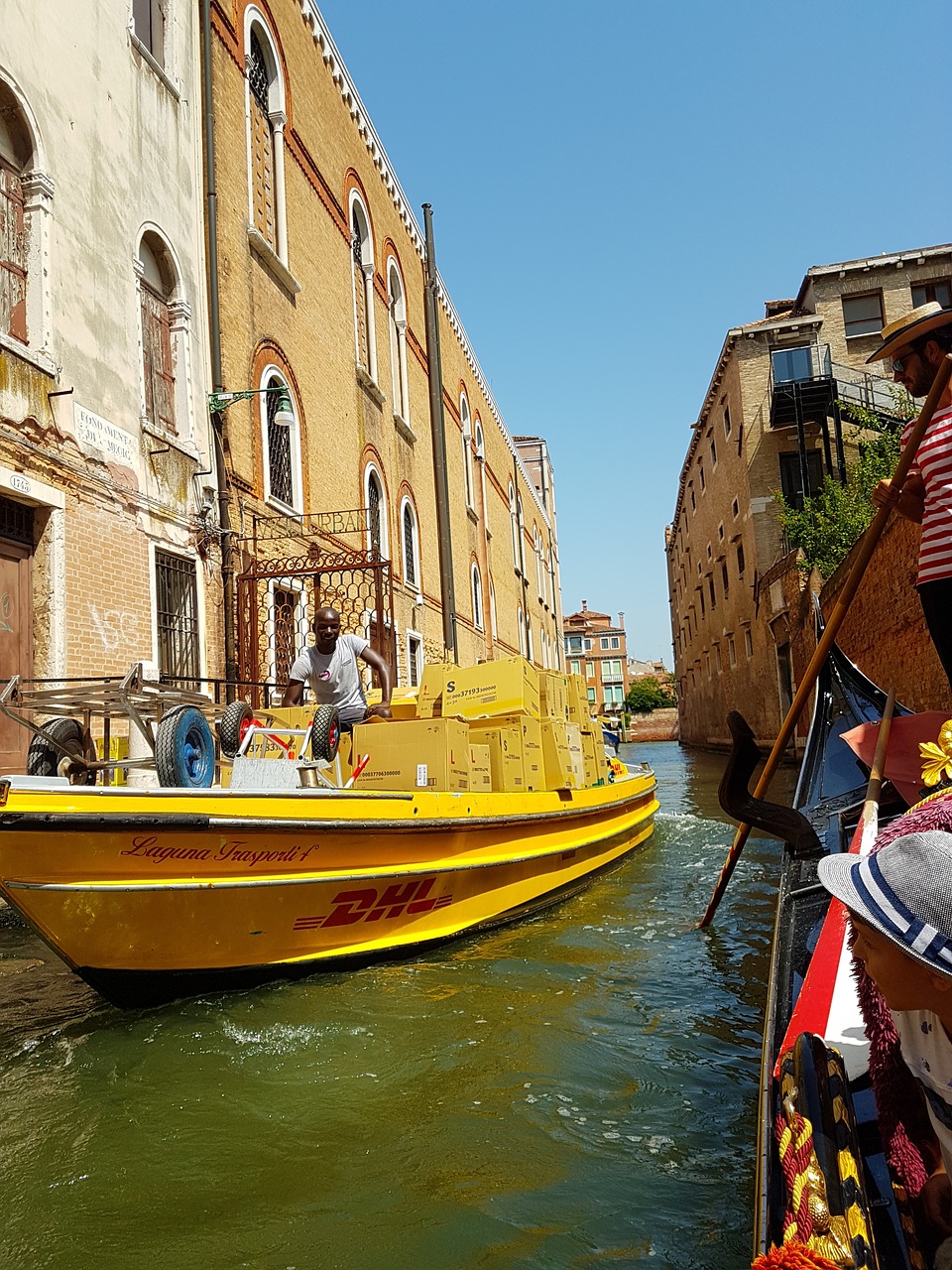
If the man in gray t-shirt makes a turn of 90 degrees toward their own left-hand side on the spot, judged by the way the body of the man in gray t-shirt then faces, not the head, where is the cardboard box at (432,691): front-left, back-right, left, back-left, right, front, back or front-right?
front-left

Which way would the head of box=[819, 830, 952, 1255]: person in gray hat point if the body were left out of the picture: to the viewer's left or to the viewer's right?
to the viewer's left

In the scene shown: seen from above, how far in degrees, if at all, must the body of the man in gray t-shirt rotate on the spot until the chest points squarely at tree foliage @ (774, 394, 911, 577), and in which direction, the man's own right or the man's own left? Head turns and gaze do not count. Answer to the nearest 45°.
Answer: approximately 135° to the man's own left

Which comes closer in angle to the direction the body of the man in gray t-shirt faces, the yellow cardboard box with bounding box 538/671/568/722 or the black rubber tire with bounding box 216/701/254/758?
the black rubber tire

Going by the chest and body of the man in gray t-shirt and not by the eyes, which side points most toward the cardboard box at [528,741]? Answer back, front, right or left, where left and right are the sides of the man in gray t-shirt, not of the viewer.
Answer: left

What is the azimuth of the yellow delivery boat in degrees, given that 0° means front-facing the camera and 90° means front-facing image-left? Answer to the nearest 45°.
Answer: approximately 45°
